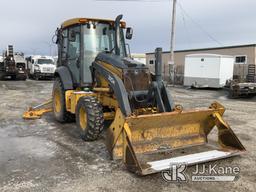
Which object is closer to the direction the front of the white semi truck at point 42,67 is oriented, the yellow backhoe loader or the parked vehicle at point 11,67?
the yellow backhoe loader

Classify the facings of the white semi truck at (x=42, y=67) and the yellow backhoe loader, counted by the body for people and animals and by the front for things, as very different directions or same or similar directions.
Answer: same or similar directions

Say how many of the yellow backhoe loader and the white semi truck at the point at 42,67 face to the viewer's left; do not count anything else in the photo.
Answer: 0

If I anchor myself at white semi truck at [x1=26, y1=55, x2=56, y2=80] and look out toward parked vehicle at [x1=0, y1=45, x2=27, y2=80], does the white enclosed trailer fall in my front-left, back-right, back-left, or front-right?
back-left

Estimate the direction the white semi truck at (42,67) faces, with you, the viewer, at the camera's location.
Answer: facing the viewer and to the right of the viewer

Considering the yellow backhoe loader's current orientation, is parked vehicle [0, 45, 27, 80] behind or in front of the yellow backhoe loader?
behind

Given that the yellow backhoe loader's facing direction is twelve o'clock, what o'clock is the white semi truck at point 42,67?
The white semi truck is roughly at 7 o'clock from the yellow backhoe loader.

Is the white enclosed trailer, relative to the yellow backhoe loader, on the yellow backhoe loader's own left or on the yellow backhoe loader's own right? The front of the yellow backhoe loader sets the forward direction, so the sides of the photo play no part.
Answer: on the yellow backhoe loader's own left

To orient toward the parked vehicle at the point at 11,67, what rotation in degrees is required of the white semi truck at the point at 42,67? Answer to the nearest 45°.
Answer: approximately 135° to its right
